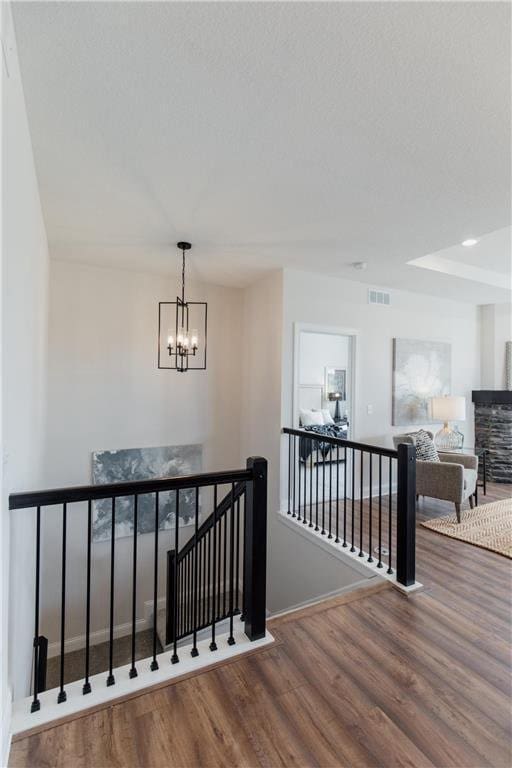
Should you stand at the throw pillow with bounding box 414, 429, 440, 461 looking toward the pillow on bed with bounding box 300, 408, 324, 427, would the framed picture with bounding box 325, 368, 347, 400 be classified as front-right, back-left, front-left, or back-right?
front-right

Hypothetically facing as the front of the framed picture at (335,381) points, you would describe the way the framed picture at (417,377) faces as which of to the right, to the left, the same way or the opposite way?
the same way

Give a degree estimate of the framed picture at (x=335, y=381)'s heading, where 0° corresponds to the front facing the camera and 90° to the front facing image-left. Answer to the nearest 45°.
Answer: approximately 315°

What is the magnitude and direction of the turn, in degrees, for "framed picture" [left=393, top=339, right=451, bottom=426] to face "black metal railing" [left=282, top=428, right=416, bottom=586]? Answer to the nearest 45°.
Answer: approximately 45° to its right

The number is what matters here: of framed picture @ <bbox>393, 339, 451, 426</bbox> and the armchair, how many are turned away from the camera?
0

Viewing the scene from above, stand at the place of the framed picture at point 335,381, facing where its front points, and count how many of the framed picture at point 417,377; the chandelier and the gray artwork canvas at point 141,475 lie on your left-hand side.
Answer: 1

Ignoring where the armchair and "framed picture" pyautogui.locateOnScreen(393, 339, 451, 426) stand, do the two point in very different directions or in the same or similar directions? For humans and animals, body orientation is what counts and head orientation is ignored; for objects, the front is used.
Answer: same or similar directions

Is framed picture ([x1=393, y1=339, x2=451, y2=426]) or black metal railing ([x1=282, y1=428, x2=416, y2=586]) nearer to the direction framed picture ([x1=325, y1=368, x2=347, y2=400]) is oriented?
the black metal railing
